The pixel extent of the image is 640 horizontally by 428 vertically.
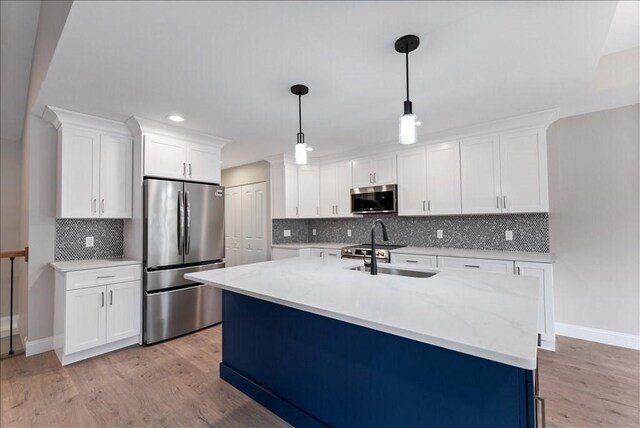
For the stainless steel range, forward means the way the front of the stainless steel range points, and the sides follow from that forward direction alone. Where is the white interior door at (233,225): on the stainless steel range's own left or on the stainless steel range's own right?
on the stainless steel range's own right

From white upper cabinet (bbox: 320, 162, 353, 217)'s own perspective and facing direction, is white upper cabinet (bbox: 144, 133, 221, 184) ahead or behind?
ahead

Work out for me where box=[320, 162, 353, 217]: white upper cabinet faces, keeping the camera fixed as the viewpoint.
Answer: facing the viewer and to the left of the viewer

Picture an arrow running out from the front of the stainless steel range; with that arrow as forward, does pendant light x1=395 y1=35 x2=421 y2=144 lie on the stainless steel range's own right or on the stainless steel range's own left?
on the stainless steel range's own left

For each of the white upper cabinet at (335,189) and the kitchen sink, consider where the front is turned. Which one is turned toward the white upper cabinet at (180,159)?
the white upper cabinet at (335,189)

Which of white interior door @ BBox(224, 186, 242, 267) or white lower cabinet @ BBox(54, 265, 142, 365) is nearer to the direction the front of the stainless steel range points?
the white lower cabinet

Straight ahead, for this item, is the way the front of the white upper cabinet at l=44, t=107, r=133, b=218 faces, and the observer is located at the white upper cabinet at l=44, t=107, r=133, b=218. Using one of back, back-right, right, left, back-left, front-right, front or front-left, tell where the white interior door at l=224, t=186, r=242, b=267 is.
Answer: back-left
